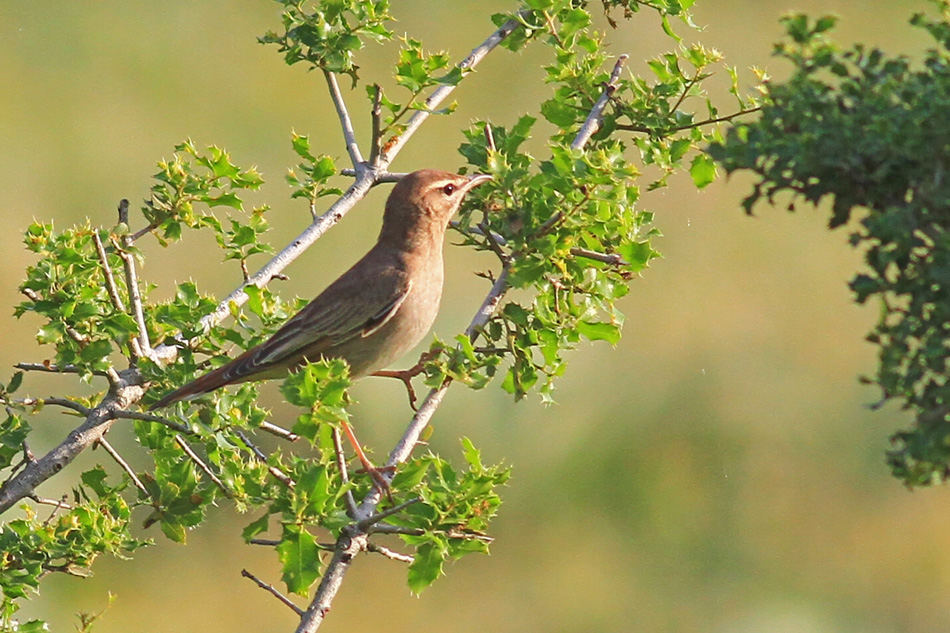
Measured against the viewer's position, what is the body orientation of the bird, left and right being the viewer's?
facing to the right of the viewer

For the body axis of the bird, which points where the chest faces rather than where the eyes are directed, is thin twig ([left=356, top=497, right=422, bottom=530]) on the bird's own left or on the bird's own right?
on the bird's own right
